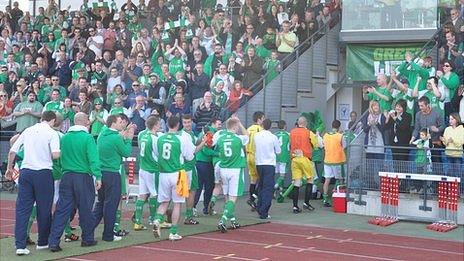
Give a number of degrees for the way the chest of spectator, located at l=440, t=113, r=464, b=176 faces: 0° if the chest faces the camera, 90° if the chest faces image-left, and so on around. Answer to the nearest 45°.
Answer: approximately 45°

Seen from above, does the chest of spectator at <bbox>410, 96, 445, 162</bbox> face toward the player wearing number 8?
yes

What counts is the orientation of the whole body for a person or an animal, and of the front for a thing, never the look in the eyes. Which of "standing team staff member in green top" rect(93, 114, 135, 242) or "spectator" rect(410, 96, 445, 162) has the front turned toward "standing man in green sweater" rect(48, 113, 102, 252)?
the spectator

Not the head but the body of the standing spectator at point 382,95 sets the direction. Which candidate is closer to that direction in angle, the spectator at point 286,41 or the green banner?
the spectator

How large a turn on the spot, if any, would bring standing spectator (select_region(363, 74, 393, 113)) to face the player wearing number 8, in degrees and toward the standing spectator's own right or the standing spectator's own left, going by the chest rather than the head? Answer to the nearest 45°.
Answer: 0° — they already face them

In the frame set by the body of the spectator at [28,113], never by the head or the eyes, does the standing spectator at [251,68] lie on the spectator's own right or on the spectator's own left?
on the spectator's own left

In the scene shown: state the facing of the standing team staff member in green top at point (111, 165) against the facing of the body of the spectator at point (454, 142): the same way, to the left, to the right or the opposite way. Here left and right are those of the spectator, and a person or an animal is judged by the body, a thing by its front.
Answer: the opposite way

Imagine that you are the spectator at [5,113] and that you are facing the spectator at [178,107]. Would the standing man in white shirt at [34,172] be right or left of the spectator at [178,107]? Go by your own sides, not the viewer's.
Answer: right

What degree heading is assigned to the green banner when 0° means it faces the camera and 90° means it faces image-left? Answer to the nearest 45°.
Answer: approximately 0°
